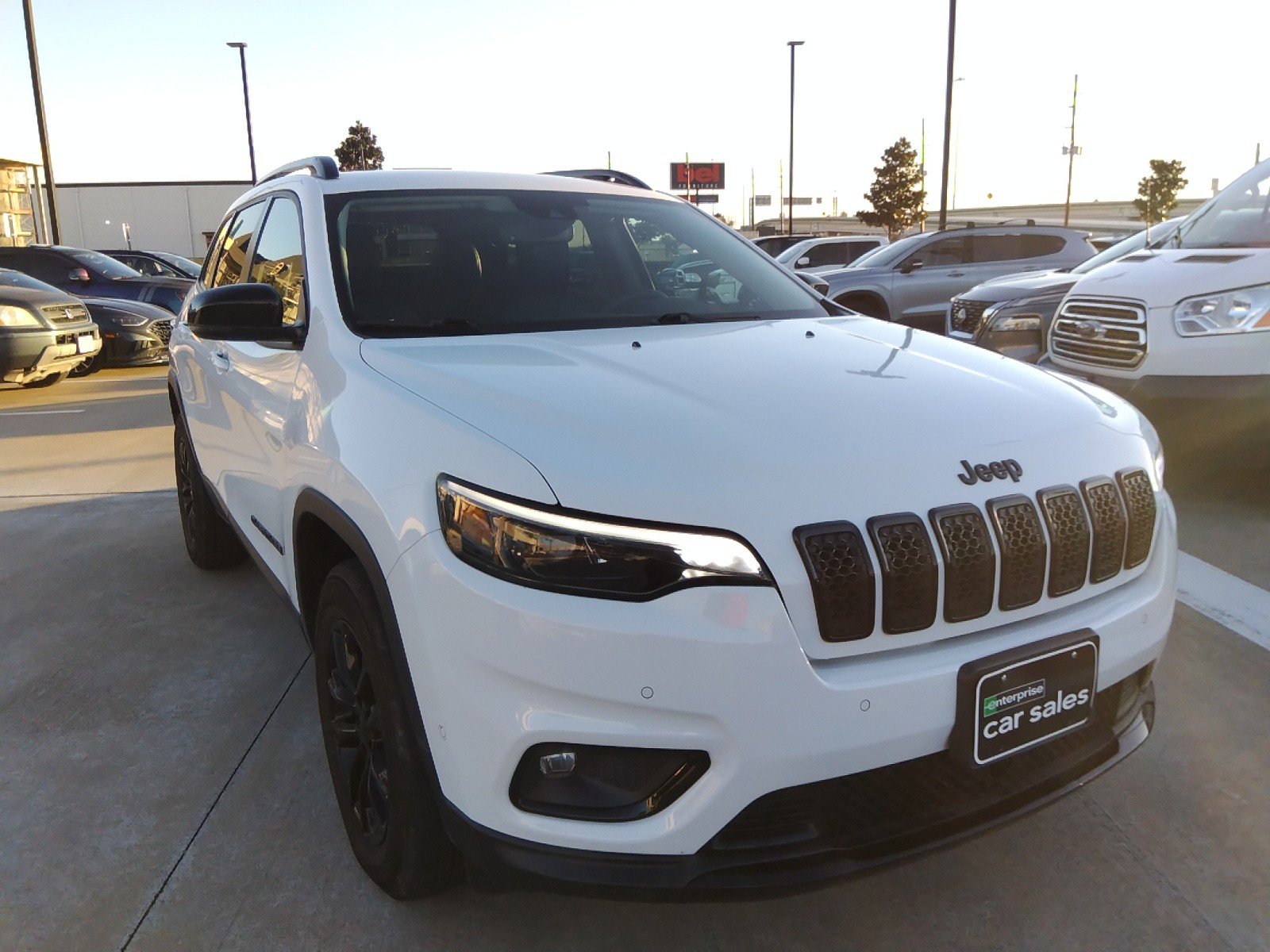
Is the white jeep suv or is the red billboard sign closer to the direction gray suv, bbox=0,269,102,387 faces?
the white jeep suv

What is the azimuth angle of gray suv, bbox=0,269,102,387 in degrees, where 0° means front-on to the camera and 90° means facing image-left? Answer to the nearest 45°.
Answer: approximately 315°

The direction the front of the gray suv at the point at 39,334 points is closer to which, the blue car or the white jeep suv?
the white jeep suv

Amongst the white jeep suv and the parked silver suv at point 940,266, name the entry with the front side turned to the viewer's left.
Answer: the parked silver suv

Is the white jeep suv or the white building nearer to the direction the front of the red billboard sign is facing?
the white jeep suv

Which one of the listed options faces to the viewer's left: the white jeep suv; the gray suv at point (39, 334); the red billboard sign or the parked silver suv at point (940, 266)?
the parked silver suv

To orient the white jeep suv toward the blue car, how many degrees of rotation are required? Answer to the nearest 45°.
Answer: approximately 180°

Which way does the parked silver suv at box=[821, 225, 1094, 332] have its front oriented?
to the viewer's left

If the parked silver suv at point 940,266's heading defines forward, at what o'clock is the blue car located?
The blue car is roughly at 12 o'clock from the parked silver suv.

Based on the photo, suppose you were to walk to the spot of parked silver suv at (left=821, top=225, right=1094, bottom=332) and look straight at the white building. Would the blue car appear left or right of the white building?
left

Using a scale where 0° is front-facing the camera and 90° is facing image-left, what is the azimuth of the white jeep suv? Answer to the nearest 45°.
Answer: approximately 315°

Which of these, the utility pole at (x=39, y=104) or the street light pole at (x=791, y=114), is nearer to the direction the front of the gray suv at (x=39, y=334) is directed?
the street light pole

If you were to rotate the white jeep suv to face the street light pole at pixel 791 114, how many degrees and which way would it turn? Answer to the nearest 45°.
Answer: approximately 135° to its left
